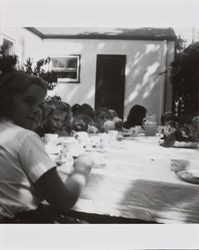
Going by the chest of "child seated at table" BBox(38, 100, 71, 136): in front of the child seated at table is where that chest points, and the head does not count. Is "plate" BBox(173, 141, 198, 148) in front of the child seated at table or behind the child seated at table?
in front

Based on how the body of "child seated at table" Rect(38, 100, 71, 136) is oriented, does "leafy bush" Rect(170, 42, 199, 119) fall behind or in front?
in front

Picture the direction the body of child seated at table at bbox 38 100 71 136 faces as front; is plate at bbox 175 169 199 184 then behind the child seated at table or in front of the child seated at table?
in front

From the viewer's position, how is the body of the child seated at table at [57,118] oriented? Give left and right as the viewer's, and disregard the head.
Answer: facing the viewer and to the right of the viewer

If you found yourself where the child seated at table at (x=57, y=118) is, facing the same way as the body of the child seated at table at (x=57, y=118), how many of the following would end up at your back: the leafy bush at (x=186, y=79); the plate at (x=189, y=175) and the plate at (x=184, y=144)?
0

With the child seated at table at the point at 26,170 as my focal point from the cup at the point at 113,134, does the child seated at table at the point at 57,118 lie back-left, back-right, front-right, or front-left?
front-right
